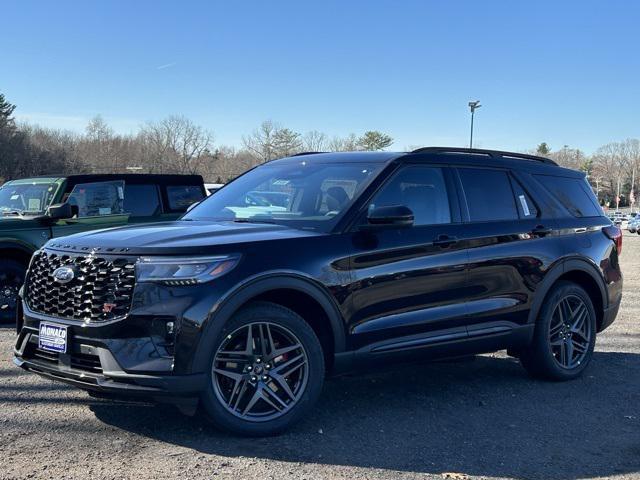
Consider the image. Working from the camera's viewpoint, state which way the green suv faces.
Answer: facing the viewer and to the left of the viewer

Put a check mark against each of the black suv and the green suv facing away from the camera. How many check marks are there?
0

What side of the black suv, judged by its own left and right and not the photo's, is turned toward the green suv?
right

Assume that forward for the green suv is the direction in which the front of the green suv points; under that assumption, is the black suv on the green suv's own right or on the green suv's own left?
on the green suv's own left

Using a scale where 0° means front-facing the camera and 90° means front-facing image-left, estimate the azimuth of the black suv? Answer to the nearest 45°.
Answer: approximately 45°
